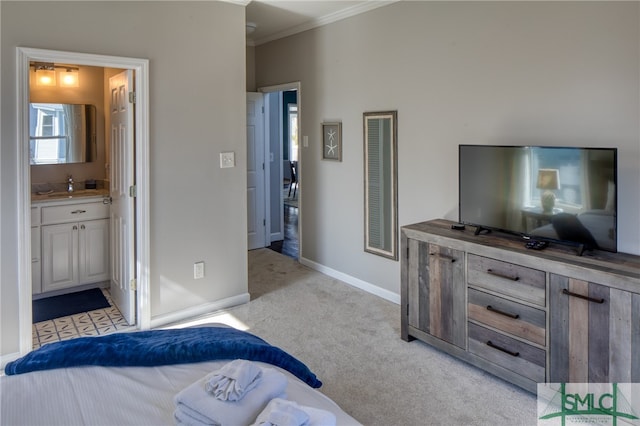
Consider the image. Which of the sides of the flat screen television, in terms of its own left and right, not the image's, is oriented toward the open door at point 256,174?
right

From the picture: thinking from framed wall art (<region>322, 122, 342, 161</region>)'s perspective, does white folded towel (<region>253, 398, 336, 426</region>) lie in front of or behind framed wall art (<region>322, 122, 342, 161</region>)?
in front

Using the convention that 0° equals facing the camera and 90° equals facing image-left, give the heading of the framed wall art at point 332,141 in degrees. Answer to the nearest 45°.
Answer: approximately 45°

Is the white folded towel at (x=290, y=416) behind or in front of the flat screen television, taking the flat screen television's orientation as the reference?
in front

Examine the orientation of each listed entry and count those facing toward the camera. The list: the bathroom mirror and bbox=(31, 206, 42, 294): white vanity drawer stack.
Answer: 2

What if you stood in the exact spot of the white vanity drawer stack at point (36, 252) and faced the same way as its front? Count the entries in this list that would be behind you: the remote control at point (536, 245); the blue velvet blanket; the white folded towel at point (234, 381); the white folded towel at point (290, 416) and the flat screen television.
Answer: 0

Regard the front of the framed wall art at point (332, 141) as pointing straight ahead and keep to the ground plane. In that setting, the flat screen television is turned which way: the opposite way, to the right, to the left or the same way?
the same way

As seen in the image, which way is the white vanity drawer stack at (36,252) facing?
toward the camera

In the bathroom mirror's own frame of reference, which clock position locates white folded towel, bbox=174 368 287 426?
The white folded towel is roughly at 12 o'clock from the bathroom mirror.

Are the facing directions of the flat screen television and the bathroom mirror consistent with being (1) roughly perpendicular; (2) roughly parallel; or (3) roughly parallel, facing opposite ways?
roughly perpendicular

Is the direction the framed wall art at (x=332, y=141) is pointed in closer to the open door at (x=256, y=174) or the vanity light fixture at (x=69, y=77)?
the vanity light fixture

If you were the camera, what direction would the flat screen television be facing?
facing the viewer and to the left of the viewer

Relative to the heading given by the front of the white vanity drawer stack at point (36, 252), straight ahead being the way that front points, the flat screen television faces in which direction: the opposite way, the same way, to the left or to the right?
to the right
